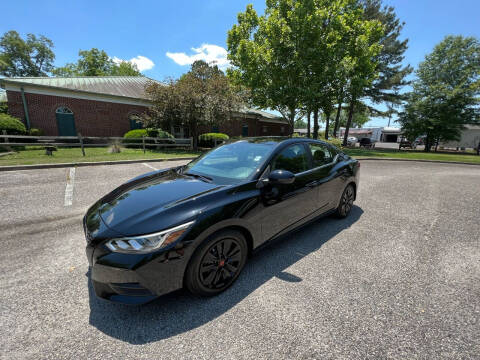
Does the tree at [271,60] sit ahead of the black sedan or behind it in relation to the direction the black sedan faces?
behind

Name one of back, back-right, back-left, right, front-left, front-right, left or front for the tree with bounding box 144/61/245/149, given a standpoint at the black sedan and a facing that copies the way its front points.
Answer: back-right

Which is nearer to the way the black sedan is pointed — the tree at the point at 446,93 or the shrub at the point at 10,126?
the shrub

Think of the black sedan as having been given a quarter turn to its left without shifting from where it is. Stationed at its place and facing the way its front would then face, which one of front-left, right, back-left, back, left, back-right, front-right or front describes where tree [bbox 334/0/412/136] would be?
left

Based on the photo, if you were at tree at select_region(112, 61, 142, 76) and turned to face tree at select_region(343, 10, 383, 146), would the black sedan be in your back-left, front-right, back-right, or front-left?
front-right

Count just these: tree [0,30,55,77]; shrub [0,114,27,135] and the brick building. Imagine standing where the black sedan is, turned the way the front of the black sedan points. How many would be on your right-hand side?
3

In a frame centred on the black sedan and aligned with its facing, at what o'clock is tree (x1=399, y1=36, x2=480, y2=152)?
The tree is roughly at 6 o'clock from the black sedan.

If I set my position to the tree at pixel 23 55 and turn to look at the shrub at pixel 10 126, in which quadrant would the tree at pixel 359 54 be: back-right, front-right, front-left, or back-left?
front-left

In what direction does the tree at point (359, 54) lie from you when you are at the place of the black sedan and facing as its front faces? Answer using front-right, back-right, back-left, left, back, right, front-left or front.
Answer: back

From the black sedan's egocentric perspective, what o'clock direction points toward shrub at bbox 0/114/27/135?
The shrub is roughly at 3 o'clock from the black sedan.

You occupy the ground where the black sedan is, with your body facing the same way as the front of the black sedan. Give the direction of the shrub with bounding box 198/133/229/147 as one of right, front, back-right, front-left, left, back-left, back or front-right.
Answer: back-right

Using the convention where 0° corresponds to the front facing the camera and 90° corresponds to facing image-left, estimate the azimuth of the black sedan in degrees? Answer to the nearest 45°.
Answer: approximately 45°

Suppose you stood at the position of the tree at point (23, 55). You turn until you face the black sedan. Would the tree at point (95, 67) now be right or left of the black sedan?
left
